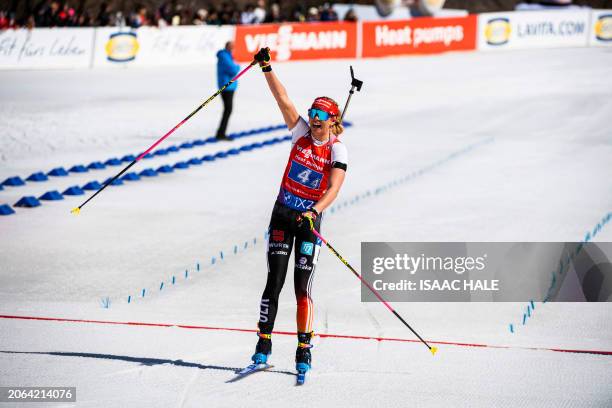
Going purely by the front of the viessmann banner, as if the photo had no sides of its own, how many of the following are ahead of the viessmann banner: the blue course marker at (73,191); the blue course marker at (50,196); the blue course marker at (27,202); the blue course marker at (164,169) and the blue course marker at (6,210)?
5

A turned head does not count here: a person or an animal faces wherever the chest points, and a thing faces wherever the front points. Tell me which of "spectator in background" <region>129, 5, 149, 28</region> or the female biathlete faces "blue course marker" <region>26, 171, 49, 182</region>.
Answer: the spectator in background

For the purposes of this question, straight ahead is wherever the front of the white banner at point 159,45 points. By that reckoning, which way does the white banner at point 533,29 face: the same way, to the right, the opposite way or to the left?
the same way

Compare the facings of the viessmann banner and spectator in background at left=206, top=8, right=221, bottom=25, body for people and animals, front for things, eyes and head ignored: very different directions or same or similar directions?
same or similar directions

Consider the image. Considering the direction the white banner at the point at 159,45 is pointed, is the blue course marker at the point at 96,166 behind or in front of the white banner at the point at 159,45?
in front

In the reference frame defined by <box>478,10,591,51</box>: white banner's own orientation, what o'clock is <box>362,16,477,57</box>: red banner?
The red banner is roughly at 2 o'clock from the white banner.

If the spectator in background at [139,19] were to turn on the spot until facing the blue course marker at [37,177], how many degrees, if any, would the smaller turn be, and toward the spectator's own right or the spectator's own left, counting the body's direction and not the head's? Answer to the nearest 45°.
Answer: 0° — they already face it

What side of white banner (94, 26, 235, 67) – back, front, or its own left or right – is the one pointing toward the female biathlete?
front

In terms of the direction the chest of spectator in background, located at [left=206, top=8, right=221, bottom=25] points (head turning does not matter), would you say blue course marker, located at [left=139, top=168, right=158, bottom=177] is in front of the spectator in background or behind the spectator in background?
in front

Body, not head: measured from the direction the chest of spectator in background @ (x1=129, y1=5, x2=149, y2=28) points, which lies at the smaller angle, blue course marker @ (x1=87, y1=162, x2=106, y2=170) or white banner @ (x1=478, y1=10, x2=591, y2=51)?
the blue course marker

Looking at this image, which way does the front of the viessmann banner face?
toward the camera

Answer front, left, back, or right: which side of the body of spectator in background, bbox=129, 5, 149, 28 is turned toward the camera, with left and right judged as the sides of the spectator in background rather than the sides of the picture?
front

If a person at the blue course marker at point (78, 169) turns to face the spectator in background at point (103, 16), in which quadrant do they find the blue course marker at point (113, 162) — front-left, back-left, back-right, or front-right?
front-right

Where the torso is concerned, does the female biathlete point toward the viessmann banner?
no

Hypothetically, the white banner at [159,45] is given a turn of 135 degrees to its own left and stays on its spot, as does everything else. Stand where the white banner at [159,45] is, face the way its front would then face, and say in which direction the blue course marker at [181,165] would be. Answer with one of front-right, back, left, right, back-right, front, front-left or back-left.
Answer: back-right

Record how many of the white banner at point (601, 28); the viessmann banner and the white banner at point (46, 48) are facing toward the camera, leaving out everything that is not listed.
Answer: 3

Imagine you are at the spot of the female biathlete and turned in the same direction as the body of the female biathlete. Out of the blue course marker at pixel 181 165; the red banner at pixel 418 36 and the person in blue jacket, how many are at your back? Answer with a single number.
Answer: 3

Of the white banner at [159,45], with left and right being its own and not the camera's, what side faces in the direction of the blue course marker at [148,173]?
front

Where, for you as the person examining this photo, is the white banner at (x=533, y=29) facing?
facing the viewer
